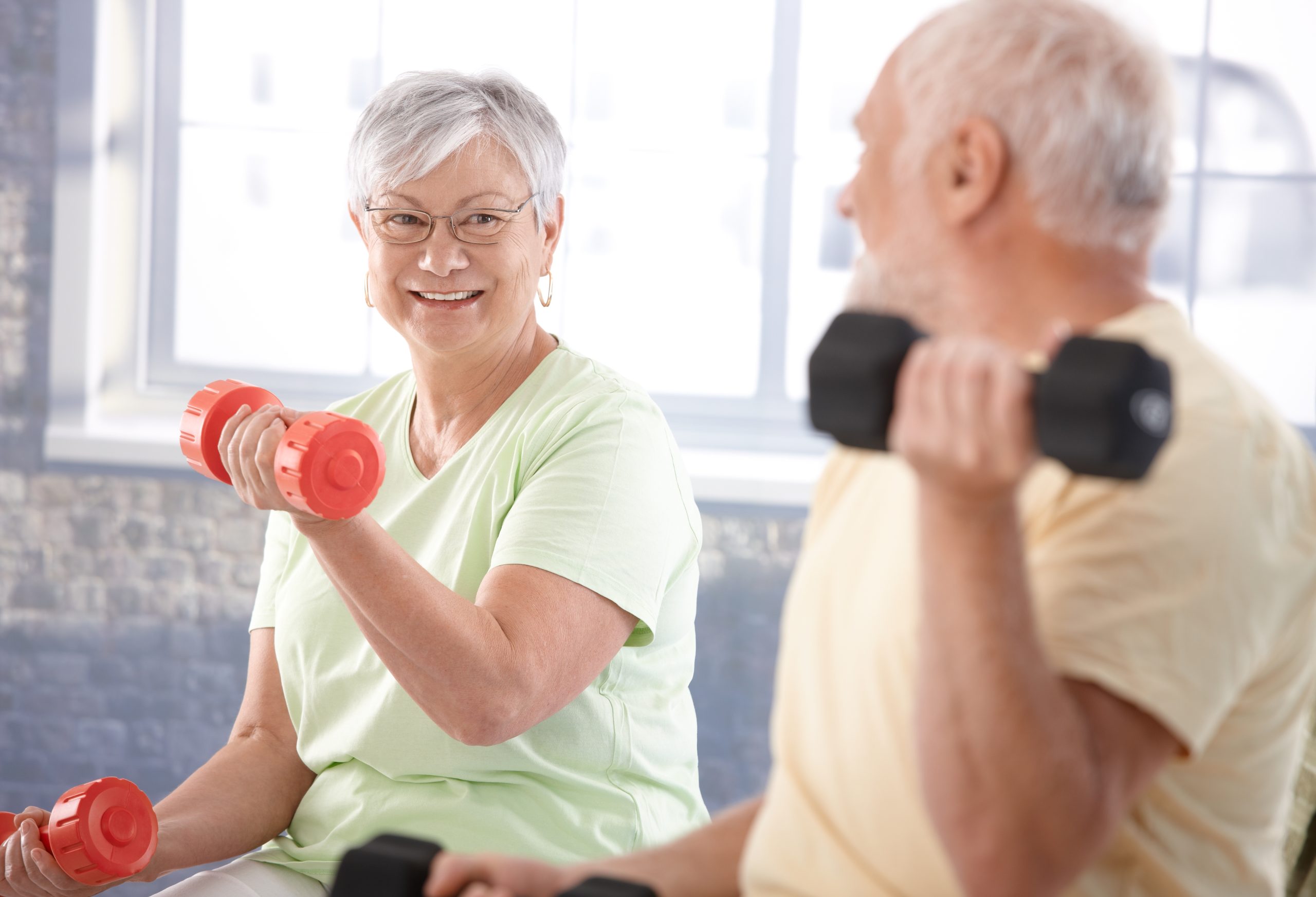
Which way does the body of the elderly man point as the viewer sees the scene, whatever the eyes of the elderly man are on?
to the viewer's left

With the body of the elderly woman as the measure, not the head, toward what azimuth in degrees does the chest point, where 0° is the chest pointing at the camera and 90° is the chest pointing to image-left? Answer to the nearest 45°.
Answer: approximately 45°

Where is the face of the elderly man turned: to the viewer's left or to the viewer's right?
to the viewer's left

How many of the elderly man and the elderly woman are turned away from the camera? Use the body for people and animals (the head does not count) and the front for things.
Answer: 0

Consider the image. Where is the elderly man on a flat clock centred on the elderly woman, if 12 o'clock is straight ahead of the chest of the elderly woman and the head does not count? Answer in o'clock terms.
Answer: The elderly man is roughly at 10 o'clock from the elderly woman.
